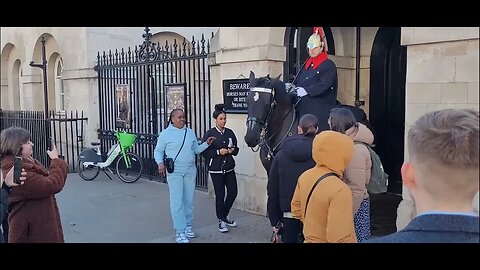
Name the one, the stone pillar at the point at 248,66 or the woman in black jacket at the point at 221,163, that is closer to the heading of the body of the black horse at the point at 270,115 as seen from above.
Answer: the woman in black jacket

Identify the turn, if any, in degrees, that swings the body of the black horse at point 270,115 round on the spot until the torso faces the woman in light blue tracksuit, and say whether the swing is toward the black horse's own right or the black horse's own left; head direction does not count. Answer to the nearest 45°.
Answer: approximately 45° to the black horse's own right

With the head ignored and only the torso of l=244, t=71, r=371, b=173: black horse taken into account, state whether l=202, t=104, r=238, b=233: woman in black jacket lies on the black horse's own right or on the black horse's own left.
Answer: on the black horse's own right

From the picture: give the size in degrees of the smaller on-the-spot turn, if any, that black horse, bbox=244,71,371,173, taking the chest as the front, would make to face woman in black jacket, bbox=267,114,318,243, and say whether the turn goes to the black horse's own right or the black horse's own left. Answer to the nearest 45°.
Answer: approximately 45° to the black horse's own left

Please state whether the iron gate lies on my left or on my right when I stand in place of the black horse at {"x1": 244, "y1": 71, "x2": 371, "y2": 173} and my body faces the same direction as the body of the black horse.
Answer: on my right

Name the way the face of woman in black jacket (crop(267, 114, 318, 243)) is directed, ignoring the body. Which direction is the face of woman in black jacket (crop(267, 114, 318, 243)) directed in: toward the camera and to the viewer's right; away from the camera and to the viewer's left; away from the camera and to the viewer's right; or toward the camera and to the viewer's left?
away from the camera and to the viewer's left

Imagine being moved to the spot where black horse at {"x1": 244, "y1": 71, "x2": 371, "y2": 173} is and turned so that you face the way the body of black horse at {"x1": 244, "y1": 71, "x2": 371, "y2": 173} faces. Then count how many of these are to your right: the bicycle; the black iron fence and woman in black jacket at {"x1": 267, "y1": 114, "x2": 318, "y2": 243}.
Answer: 2

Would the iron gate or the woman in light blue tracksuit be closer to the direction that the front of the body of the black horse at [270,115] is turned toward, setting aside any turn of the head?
the woman in light blue tracksuit

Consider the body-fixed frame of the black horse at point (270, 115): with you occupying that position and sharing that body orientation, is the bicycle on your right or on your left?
on your right

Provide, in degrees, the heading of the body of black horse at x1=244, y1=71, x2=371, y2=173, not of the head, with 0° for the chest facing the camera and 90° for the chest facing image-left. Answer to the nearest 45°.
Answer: approximately 45°

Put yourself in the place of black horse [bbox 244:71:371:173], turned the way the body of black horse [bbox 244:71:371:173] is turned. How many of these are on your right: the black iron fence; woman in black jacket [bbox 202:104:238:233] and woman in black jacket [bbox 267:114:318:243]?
2

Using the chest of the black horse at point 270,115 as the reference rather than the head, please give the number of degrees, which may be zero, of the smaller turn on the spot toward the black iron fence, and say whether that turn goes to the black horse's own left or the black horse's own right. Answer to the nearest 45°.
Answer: approximately 90° to the black horse's own right

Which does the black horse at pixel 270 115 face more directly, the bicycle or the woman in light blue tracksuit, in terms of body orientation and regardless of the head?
the woman in light blue tracksuit

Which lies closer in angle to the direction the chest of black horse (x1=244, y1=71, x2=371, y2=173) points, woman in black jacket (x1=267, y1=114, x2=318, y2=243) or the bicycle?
the woman in black jacket
